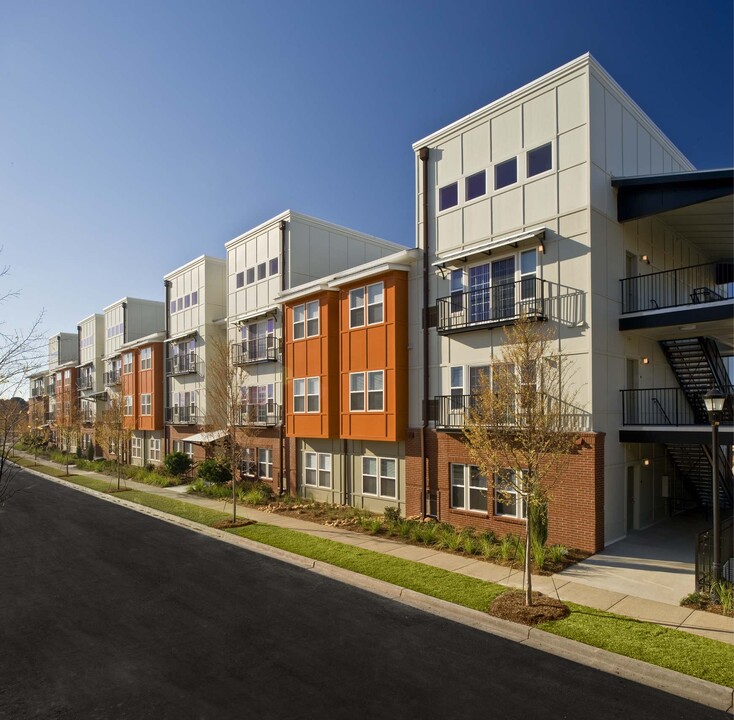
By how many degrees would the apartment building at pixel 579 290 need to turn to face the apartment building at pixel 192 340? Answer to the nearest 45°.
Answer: approximately 90° to its right

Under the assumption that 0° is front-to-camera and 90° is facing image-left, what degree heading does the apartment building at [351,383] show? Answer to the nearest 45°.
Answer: approximately 45°

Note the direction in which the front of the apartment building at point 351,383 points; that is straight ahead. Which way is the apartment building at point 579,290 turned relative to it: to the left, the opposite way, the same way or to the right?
the same way

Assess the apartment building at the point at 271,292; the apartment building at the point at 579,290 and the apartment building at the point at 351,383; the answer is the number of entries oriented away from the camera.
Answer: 0

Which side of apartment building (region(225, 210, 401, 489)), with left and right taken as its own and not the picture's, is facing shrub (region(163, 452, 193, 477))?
right

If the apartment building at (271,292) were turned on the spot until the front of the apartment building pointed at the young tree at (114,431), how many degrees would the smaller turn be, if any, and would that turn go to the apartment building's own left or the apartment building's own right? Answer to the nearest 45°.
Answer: approximately 90° to the apartment building's own right

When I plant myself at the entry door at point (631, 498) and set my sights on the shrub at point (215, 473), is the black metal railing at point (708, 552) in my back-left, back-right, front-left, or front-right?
back-left

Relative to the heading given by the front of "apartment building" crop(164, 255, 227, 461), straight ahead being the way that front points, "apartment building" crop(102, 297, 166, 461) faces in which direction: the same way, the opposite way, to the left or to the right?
the same way

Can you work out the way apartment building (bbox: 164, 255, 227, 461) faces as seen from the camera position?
facing the viewer and to the left of the viewer

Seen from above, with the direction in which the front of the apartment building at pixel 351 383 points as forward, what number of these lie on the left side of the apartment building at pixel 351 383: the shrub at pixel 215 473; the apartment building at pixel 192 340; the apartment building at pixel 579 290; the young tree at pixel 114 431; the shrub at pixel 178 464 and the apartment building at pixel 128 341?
1

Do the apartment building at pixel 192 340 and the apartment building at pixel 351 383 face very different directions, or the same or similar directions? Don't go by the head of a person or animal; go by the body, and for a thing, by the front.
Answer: same or similar directions

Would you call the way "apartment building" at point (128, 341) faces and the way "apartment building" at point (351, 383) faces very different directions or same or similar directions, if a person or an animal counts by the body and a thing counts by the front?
same or similar directions
